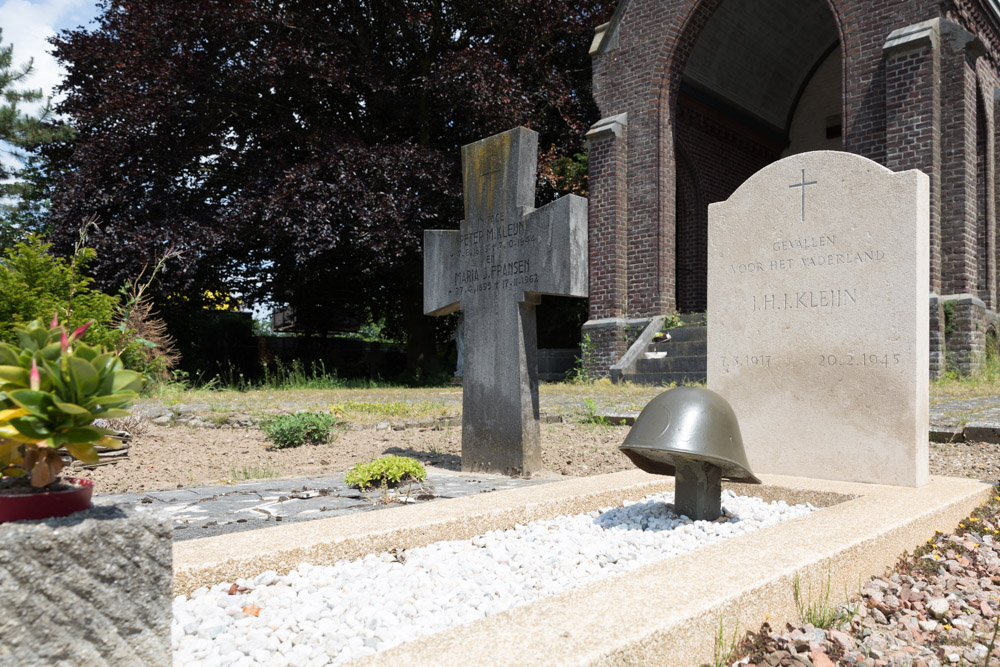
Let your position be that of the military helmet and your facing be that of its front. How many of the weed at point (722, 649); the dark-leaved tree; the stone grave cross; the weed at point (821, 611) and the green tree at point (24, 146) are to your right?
3

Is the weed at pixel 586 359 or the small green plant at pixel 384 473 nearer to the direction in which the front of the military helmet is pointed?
the small green plant

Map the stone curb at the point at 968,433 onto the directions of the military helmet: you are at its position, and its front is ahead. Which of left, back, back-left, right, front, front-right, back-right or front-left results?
back

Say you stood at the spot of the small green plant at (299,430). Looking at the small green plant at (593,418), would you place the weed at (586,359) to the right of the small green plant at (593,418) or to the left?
left

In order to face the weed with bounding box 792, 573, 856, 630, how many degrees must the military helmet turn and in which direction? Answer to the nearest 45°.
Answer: approximately 90° to its left

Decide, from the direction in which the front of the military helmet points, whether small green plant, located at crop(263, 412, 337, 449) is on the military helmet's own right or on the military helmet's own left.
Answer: on the military helmet's own right

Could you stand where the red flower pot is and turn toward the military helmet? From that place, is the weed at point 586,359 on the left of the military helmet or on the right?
left

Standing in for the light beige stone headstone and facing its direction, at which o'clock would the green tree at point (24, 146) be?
The green tree is roughly at 2 o'clock from the light beige stone headstone.

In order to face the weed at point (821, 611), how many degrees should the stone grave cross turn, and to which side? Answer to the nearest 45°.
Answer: approximately 45° to its left
